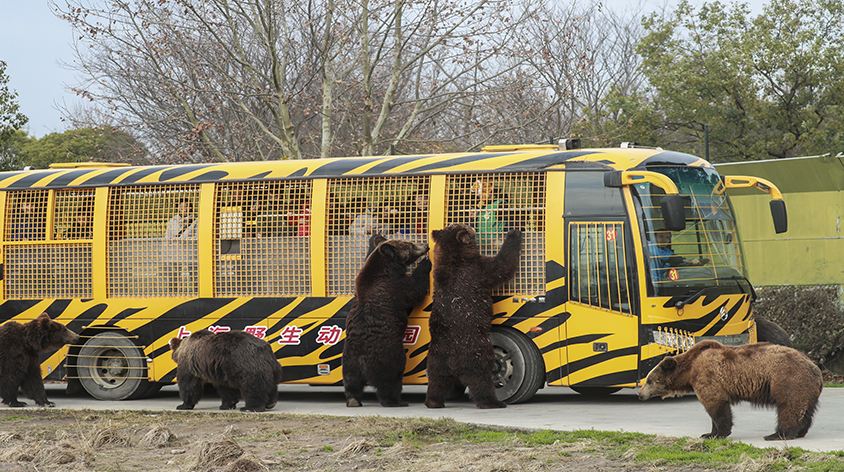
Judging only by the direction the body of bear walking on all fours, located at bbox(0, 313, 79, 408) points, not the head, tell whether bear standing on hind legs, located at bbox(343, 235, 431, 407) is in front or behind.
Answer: in front

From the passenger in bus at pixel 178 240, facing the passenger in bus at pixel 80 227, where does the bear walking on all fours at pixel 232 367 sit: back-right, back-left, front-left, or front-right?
back-left

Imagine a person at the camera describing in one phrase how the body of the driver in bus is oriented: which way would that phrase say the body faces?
to the viewer's right

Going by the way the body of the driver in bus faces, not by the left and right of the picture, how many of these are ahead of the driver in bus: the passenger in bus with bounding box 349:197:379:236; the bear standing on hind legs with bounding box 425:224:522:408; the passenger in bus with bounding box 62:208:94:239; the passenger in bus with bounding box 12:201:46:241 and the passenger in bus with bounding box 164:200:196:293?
0

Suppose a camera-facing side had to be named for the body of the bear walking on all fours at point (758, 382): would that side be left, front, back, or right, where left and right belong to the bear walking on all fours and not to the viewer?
left

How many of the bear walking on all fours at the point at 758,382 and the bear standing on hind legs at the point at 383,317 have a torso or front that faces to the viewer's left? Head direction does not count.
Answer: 1

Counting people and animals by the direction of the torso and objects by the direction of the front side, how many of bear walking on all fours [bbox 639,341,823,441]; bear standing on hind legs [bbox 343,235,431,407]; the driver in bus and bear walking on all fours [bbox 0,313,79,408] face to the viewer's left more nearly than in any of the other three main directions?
1

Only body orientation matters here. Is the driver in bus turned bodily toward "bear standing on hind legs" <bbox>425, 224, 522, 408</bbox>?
no

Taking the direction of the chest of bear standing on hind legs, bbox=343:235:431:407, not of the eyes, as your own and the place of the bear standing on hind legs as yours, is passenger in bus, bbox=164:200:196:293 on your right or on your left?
on your left

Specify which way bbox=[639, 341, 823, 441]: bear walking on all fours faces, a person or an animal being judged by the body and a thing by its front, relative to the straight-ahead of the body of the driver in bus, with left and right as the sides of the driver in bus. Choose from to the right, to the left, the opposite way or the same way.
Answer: the opposite way

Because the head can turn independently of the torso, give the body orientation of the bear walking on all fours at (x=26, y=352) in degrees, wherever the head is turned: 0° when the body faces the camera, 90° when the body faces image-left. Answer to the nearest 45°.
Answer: approximately 270°

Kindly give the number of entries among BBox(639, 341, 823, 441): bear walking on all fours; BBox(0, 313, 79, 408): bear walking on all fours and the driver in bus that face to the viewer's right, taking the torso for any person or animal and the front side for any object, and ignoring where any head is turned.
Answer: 2

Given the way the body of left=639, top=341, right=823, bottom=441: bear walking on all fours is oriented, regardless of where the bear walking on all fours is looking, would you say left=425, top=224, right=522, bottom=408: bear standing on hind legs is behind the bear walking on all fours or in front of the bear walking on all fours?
in front

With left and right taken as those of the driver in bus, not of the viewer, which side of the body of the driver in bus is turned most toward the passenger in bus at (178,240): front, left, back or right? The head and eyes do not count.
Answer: back

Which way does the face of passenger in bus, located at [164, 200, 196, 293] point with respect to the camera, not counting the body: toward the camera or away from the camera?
toward the camera

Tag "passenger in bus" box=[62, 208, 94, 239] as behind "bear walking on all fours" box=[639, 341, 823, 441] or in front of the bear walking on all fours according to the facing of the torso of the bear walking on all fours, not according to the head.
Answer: in front

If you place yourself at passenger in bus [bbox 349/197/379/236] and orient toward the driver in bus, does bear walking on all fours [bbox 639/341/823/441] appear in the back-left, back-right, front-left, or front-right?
front-right

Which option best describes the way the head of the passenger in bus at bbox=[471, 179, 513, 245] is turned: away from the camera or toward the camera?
toward the camera
